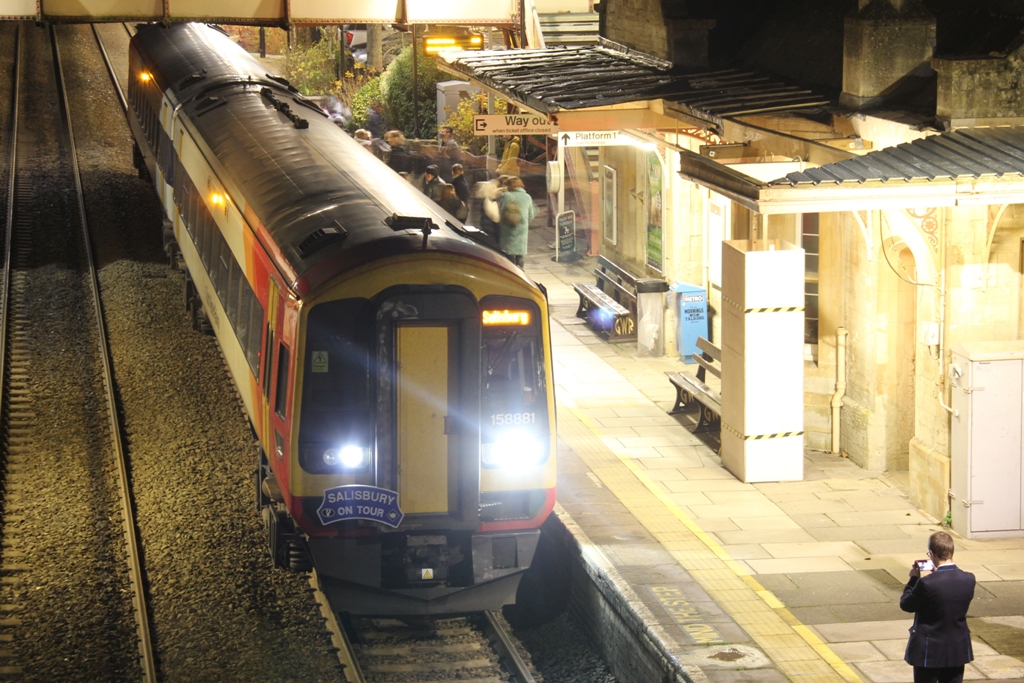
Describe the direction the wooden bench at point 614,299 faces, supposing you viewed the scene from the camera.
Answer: facing the viewer and to the left of the viewer

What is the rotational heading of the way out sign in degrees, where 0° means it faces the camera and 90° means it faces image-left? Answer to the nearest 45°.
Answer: approximately 0°

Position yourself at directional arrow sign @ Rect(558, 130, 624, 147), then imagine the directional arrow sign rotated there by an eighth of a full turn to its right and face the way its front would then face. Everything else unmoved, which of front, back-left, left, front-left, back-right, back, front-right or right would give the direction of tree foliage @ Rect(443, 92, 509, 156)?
back-right

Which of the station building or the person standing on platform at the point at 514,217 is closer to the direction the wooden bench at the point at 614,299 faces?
the person standing on platform

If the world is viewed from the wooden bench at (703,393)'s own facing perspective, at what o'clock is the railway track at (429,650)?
The railway track is roughly at 11 o'clock from the wooden bench.

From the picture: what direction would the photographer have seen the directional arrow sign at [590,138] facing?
facing the viewer

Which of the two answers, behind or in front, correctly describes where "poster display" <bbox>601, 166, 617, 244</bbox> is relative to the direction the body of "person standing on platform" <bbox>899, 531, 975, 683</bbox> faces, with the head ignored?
in front

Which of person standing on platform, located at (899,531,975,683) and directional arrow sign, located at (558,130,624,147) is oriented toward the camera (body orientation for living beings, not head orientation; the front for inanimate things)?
the directional arrow sign

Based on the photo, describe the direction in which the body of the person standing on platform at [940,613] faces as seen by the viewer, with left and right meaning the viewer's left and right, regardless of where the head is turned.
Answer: facing away from the viewer and to the left of the viewer

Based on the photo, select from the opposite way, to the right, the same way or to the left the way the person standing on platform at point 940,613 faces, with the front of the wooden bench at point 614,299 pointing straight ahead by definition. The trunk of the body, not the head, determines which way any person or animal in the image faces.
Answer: to the right

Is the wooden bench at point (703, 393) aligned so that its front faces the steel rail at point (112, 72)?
no

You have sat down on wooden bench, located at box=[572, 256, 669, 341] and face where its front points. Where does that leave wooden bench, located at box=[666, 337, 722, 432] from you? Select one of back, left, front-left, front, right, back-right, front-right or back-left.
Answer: front-left

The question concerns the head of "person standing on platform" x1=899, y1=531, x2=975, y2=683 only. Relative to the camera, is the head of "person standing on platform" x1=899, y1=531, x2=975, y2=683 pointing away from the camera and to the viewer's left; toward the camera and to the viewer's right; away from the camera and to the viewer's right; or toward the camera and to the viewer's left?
away from the camera and to the viewer's left
